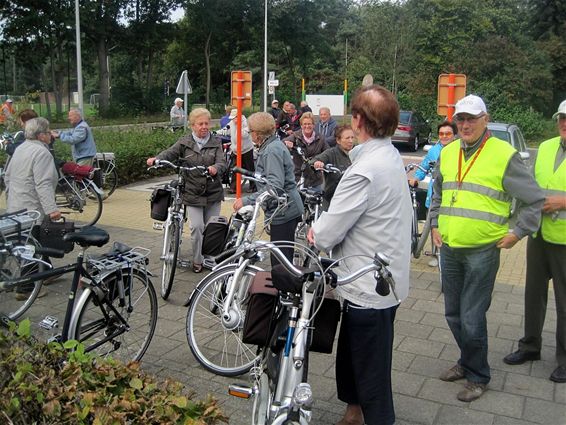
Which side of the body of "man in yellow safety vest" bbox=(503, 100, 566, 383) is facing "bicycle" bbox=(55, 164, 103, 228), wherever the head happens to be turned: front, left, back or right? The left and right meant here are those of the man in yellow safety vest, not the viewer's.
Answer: right

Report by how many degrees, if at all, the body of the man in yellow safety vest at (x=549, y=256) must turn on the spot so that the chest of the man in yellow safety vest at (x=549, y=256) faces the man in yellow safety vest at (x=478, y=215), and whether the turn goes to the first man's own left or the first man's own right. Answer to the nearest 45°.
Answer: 0° — they already face them

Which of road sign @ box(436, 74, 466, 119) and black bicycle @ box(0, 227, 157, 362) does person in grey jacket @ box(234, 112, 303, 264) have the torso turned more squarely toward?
the black bicycle

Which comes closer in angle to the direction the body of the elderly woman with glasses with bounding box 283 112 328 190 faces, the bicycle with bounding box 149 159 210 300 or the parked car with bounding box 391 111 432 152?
the bicycle

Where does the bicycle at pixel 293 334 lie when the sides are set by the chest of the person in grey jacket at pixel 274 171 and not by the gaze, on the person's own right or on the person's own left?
on the person's own left

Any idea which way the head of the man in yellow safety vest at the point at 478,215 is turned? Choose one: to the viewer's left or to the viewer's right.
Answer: to the viewer's left

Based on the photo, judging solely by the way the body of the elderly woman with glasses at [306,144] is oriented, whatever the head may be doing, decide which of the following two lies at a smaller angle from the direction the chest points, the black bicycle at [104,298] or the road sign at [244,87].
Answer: the black bicycle

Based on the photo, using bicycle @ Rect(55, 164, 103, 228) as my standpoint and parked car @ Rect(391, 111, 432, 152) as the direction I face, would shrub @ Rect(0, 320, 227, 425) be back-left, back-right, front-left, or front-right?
back-right
